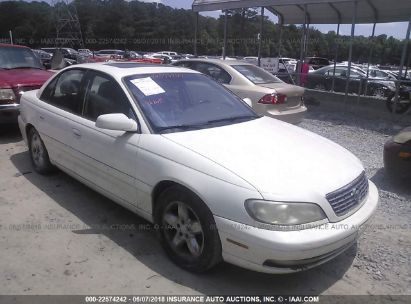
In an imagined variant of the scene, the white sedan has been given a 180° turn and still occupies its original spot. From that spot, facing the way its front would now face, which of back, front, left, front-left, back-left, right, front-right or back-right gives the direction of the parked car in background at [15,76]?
front

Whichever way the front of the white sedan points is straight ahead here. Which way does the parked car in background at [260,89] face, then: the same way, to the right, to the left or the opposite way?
the opposite way

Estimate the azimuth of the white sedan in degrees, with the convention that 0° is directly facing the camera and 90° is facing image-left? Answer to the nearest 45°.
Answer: approximately 315°

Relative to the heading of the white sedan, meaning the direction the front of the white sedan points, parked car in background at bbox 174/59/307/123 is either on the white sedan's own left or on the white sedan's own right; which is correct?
on the white sedan's own left

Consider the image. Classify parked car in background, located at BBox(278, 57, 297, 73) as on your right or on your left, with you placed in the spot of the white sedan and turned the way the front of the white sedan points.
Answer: on your left

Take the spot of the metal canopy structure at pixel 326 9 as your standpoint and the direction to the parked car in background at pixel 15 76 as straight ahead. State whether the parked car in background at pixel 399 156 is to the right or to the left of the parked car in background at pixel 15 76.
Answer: left

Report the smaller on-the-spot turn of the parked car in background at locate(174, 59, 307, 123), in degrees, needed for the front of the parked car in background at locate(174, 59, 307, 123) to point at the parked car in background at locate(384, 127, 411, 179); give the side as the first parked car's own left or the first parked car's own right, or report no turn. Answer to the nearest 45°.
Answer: approximately 180°

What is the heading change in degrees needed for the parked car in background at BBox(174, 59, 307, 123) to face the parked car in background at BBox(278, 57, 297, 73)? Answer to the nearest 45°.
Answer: approximately 45° to its right

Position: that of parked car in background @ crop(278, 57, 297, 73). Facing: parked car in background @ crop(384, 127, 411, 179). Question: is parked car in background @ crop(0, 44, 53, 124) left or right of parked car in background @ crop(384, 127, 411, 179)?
right

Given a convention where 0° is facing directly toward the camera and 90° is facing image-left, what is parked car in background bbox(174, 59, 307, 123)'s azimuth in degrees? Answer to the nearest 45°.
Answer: approximately 135°

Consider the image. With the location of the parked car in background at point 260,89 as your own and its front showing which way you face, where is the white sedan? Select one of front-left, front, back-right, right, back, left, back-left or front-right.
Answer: back-left

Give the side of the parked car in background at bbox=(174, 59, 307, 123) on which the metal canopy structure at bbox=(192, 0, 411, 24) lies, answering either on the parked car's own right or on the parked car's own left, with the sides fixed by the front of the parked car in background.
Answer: on the parked car's own right
